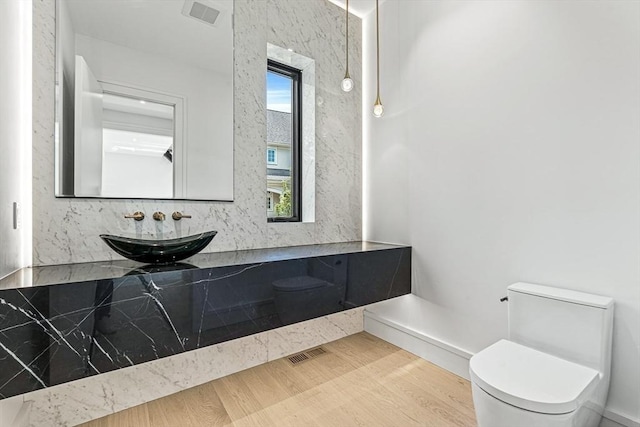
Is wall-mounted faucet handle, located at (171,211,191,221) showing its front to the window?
no

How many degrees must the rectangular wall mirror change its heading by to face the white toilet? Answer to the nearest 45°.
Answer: approximately 45° to its left

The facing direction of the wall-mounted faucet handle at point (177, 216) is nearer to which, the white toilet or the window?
the white toilet

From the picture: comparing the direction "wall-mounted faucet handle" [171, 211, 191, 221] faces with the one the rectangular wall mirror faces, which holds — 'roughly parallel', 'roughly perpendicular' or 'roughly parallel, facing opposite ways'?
roughly parallel

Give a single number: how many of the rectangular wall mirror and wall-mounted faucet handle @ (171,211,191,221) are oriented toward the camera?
2

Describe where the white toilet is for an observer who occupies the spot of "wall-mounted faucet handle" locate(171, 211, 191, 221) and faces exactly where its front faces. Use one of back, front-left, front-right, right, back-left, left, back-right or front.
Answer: front-left

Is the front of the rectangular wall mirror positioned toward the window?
no

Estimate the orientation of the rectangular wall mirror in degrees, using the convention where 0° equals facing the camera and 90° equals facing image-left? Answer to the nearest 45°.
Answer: approximately 0°

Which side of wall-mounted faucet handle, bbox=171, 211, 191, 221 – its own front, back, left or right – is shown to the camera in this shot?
front

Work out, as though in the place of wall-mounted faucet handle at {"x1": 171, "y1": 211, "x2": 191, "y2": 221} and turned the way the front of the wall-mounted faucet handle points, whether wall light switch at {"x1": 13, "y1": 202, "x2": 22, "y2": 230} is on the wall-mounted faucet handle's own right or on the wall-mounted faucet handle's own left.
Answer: on the wall-mounted faucet handle's own right
